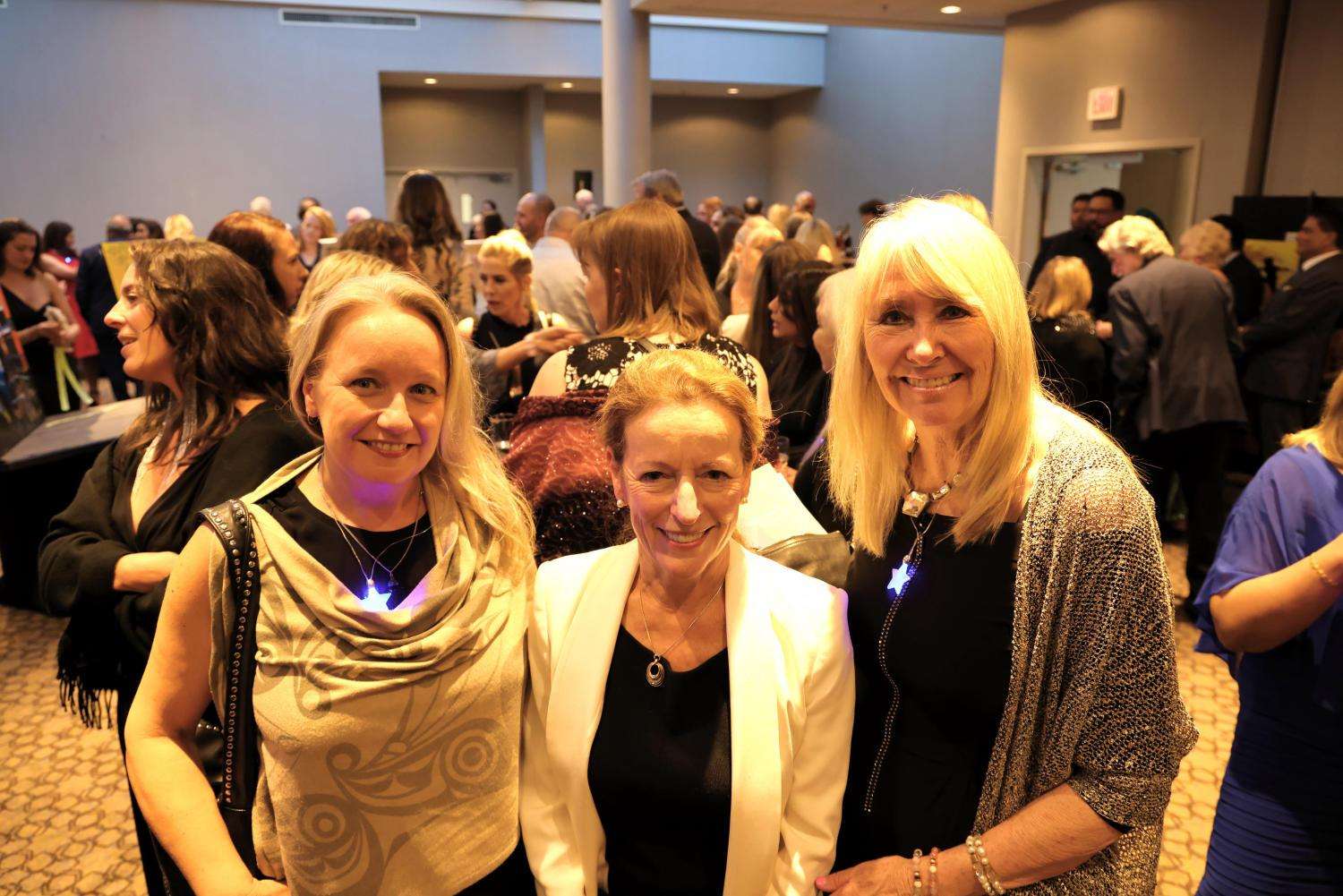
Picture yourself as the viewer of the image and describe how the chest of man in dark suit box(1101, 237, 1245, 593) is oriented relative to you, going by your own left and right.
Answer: facing away from the viewer and to the left of the viewer

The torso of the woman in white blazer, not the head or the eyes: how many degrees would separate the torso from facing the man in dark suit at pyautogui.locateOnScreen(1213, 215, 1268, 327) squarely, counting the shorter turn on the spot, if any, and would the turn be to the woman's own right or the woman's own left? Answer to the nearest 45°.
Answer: approximately 135° to the woman's own left

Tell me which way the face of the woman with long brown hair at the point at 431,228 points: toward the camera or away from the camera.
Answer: away from the camera

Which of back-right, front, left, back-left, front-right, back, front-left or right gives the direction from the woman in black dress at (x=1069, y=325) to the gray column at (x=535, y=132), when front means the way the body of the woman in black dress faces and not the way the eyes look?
front-left

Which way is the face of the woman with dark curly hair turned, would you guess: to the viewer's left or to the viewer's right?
to the viewer's left

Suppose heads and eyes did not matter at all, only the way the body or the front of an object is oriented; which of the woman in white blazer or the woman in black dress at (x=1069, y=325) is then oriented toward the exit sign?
the woman in black dress

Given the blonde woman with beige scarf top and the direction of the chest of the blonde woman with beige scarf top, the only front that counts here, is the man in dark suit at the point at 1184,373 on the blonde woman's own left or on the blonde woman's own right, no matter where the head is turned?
on the blonde woman's own left

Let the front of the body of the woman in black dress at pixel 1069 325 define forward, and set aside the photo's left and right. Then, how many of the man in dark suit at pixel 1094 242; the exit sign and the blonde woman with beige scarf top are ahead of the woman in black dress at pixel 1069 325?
2

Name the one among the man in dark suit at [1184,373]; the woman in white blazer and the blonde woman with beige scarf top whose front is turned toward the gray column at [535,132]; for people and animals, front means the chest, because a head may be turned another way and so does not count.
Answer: the man in dark suit

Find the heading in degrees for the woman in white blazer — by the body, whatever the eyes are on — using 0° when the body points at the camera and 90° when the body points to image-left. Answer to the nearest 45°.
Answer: approximately 0°

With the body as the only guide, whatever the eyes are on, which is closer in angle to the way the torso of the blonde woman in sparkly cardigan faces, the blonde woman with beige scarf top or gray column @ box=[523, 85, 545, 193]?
the blonde woman with beige scarf top

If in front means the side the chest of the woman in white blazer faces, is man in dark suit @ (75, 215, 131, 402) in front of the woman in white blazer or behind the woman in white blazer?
behind

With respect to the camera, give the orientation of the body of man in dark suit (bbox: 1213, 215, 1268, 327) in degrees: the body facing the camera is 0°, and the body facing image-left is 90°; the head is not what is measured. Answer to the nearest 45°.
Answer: approximately 90°

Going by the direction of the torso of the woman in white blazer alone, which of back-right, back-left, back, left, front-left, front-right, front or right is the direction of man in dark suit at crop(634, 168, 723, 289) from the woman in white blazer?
back

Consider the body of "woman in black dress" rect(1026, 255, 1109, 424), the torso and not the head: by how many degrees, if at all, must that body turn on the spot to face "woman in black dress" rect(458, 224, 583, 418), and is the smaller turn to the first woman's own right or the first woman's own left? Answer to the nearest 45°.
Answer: approximately 135° to the first woman's own left

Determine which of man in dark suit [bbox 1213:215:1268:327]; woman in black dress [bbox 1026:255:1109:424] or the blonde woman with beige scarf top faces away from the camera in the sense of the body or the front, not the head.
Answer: the woman in black dress

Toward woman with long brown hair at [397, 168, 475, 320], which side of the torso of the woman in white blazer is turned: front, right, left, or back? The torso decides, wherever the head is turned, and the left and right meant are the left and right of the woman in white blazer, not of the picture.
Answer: back
